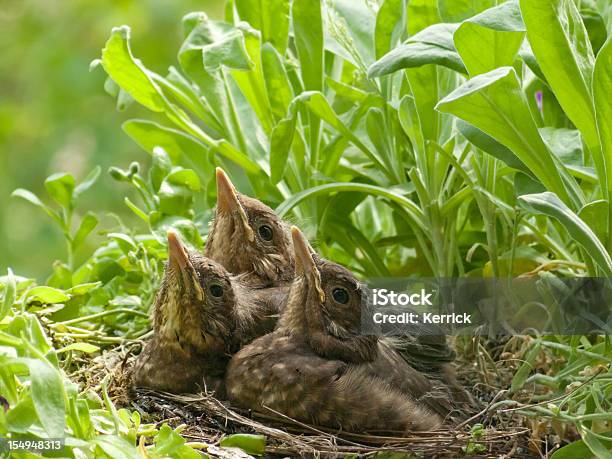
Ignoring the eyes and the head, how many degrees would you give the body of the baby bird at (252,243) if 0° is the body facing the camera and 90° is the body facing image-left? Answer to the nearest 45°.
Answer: approximately 90°

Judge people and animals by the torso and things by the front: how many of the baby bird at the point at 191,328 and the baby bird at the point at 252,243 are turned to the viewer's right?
0

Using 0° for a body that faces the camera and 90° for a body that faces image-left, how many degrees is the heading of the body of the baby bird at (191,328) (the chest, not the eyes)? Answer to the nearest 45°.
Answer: approximately 45°

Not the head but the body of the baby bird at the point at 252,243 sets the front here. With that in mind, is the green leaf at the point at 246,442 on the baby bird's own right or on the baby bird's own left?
on the baby bird's own left
